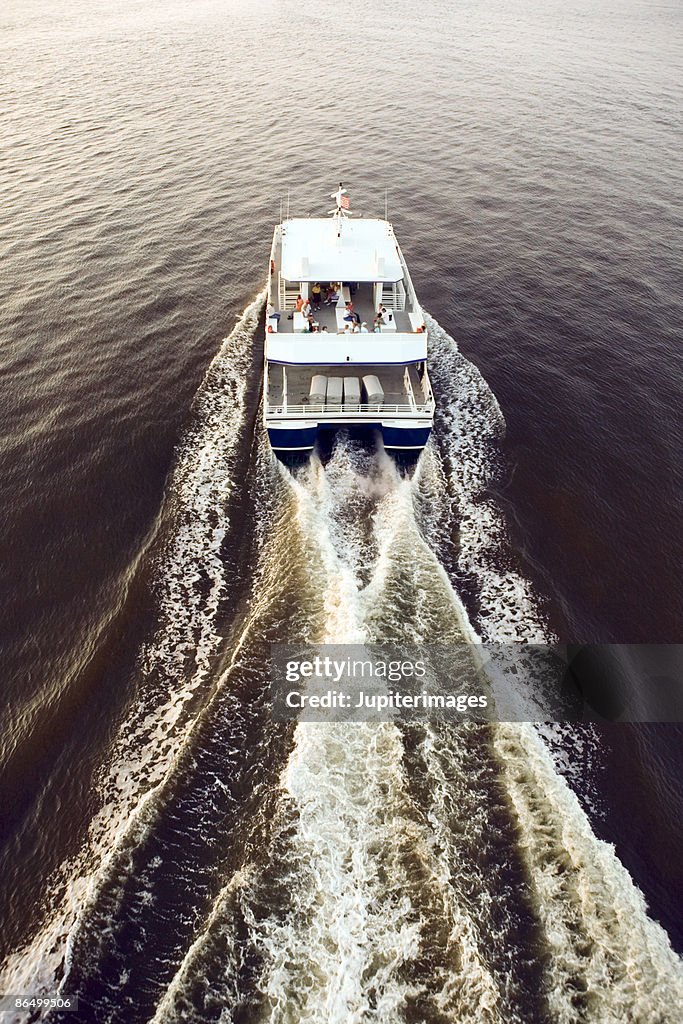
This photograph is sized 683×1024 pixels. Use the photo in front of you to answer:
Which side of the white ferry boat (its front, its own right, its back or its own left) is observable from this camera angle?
back
